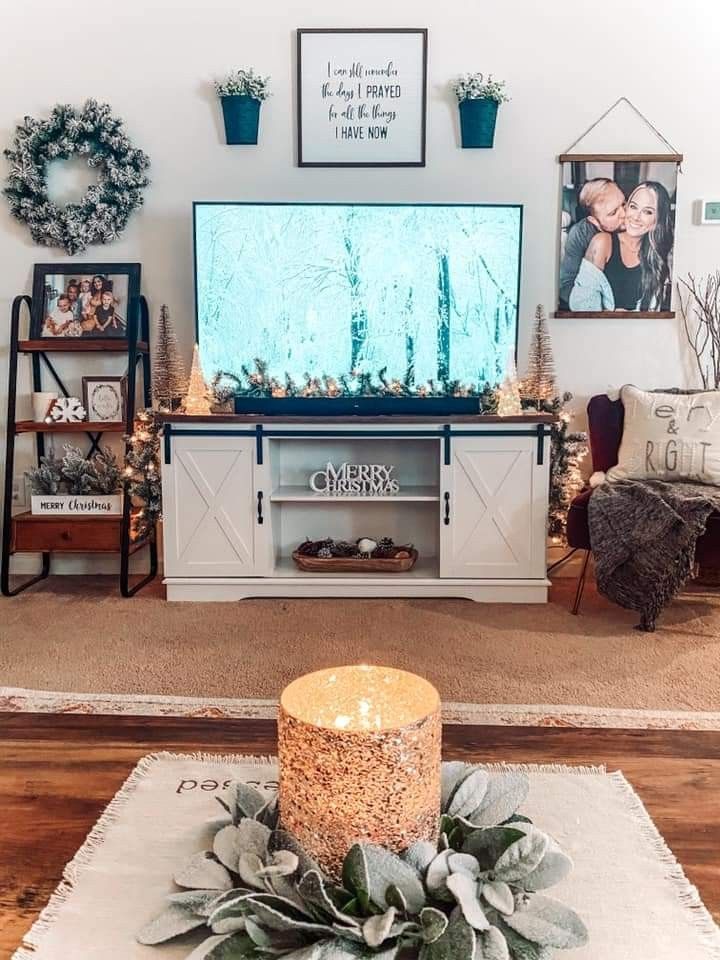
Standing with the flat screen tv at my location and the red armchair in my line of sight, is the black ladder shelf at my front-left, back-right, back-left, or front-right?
back-right

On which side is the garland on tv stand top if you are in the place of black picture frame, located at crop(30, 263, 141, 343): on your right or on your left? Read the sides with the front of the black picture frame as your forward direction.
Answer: on your left

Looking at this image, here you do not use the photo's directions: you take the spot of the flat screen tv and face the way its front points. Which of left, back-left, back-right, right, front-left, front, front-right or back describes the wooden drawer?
right

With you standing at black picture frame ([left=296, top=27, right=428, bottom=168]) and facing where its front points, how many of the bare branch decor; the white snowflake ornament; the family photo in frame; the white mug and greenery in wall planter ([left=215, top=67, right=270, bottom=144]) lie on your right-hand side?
4

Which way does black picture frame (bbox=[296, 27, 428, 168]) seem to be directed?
toward the camera

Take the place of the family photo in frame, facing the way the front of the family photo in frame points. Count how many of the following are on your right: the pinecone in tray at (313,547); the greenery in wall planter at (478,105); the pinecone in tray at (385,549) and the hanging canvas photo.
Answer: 0

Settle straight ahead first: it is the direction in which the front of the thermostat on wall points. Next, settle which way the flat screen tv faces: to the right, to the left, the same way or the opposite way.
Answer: the same way

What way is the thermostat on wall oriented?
toward the camera

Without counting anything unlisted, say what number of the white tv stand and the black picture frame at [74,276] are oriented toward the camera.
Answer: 2

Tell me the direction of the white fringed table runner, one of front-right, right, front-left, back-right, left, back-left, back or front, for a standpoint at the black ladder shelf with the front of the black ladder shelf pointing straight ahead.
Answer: front

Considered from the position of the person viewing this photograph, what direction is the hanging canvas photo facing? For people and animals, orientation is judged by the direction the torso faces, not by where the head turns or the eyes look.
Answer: facing the viewer

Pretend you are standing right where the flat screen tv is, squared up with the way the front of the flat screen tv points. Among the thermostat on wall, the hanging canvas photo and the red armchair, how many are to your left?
3

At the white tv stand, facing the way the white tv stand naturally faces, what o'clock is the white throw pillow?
The white throw pillow is roughly at 9 o'clock from the white tv stand.

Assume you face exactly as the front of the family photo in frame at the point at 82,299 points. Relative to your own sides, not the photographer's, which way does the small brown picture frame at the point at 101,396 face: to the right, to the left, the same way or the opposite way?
the same way

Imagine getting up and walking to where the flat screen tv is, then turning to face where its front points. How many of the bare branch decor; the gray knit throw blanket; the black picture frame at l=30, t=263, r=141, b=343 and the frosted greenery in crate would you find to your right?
2

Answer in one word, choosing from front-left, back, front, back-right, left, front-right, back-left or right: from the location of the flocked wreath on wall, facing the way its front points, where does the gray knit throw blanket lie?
front-left
